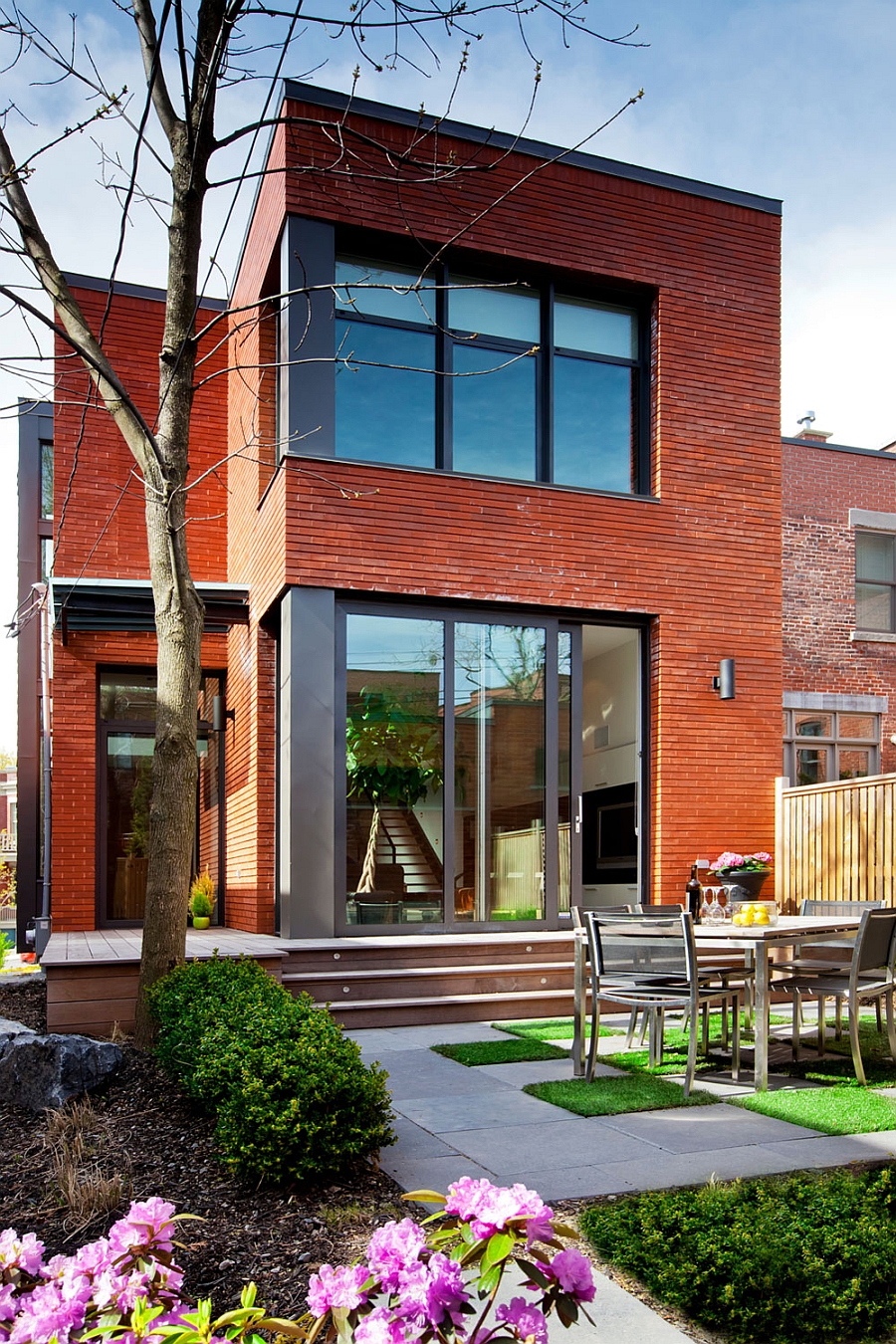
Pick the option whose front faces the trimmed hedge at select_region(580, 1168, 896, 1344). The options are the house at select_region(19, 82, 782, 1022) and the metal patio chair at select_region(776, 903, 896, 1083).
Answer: the house

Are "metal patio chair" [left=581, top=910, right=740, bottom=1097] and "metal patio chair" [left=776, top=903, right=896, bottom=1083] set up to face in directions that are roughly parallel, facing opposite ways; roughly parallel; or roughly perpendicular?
roughly perpendicular

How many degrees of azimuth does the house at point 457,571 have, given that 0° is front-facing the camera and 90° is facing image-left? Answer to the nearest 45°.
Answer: approximately 0°

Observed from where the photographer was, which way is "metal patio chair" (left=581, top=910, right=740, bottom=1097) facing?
facing away from the viewer and to the right of the viewer

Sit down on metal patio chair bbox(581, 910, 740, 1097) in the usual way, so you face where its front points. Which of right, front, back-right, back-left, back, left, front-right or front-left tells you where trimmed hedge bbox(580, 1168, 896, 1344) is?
back-right

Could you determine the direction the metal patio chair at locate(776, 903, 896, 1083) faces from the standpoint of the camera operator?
facing away from the viewer and to the left of the viewer

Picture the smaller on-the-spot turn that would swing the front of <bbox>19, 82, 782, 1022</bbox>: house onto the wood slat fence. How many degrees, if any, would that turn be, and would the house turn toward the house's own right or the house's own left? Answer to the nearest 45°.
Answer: approximately 90° to the house's own left

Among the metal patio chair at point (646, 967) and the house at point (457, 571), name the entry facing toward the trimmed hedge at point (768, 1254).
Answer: the house
